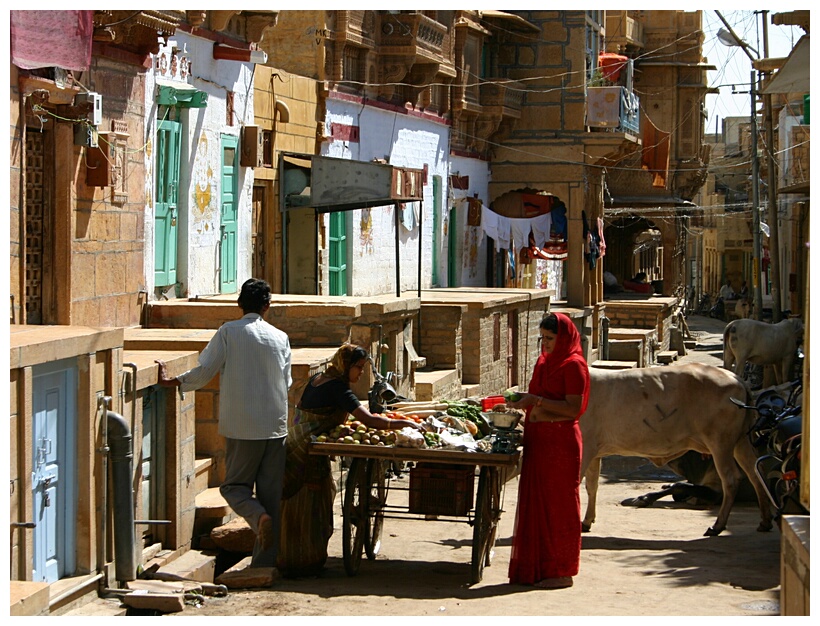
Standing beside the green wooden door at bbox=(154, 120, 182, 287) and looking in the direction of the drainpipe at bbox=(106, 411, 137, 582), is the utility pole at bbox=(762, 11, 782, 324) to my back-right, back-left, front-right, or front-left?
back-left

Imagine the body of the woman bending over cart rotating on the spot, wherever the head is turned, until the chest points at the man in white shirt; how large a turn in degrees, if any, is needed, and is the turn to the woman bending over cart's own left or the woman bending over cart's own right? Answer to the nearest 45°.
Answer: approximately 135° to the woman bending over cart's own right

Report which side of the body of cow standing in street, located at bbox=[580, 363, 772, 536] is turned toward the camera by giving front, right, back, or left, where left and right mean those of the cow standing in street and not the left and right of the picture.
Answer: left

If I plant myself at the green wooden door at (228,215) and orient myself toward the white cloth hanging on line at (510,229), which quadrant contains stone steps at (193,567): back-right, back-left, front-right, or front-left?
back-right

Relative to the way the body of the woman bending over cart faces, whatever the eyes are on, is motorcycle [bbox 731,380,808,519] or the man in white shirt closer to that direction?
the motorcycle

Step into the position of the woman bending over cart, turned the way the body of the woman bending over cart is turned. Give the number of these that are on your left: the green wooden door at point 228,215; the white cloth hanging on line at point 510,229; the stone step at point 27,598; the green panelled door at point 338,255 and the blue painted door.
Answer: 3

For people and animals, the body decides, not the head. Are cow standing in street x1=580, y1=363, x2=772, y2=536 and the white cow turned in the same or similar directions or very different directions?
very different directions

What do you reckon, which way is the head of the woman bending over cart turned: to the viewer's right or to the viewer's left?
to the viewer's right

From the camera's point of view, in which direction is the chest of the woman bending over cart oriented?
to the viewer's right

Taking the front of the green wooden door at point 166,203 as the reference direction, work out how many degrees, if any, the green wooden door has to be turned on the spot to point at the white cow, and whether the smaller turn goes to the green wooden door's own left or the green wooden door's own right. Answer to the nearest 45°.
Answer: approximately 90° to the green wooden door's own left
